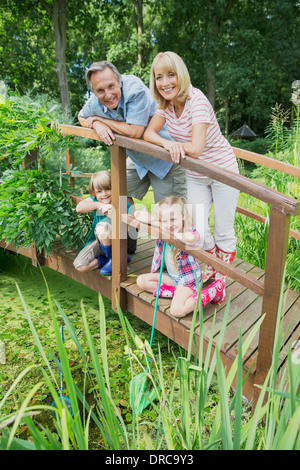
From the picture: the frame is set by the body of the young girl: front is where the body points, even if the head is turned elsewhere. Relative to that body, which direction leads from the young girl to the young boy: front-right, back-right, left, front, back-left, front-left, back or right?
right

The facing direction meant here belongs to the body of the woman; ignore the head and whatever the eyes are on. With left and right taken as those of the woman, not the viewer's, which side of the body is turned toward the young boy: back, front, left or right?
right

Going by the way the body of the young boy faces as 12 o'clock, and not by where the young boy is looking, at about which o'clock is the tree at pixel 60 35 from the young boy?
The tree is roughly at 6 o'clock from the young boy.

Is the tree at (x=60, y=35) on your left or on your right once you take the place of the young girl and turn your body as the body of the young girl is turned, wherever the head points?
on your right

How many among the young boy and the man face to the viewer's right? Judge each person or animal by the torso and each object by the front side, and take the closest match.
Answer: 0

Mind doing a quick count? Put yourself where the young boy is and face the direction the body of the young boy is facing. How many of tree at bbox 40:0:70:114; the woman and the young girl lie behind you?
1

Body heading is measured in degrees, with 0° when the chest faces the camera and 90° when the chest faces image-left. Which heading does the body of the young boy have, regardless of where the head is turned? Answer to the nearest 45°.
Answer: approximately 0°

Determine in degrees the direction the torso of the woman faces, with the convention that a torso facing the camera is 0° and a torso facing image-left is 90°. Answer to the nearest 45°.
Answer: approximately 45°

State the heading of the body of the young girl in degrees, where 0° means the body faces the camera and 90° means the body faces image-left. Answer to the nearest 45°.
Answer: approximately 45°
